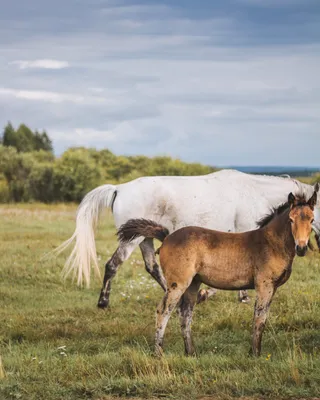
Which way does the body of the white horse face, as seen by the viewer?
to the viewer's right

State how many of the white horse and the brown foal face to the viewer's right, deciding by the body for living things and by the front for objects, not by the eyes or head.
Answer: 2

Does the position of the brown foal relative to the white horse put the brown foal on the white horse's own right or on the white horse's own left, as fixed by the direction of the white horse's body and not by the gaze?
on the white horse's own right

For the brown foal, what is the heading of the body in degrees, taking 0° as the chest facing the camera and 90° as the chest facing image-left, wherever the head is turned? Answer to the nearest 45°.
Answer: approximately 270°

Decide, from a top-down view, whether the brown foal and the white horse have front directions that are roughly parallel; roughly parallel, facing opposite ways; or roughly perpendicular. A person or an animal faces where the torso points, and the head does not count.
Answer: roughly parallel

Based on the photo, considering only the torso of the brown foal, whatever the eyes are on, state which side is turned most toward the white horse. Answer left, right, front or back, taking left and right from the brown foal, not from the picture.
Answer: left
